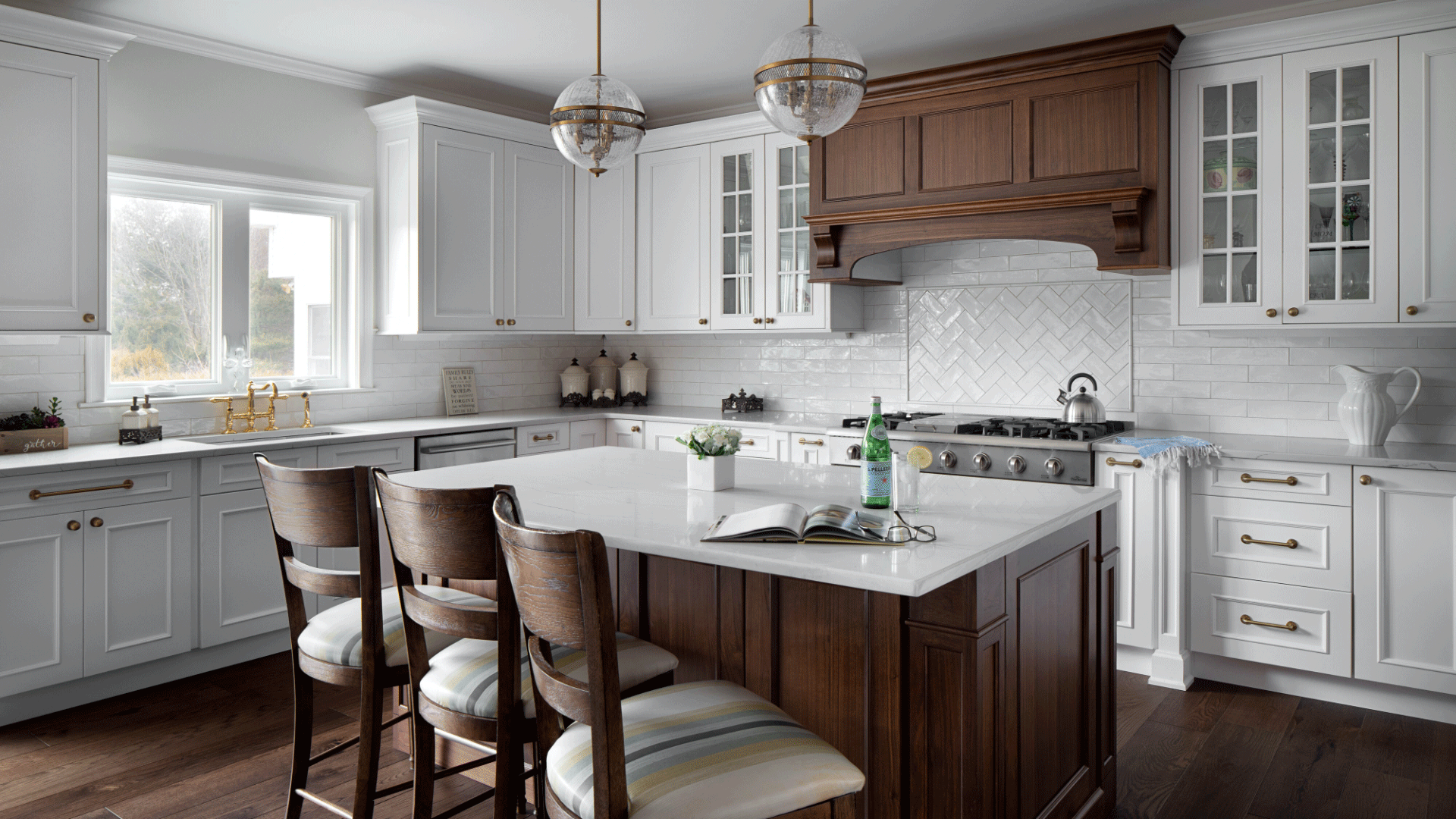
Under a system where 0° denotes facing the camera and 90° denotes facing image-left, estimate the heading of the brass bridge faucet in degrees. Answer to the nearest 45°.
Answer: approximately 315°

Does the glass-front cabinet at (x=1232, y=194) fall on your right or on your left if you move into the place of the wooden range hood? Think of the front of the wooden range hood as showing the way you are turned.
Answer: on your left

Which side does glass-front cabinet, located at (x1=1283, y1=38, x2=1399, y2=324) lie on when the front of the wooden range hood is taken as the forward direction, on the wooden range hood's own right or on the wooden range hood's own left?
on the wooden range hood's own left

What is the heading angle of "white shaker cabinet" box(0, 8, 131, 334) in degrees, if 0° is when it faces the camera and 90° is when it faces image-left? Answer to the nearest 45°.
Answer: approximately 315°

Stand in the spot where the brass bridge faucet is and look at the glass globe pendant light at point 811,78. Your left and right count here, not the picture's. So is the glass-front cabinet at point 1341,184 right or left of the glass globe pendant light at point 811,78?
left

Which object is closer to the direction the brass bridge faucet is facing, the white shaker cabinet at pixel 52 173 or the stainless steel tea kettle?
the stainless steel tea kettle

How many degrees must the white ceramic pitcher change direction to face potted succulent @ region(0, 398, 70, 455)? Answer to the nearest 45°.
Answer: approximately 45° to its left

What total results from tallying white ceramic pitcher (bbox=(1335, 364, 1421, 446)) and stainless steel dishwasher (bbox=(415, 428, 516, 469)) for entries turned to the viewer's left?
1

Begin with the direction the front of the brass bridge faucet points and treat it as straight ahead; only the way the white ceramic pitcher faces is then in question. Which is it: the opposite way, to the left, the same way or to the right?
the opposite way

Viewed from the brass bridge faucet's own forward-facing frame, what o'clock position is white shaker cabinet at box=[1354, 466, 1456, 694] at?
The white shaker cabinet is roughly at 12 o'clock from the brass bridge faucet.

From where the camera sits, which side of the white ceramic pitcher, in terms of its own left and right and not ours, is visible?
left
